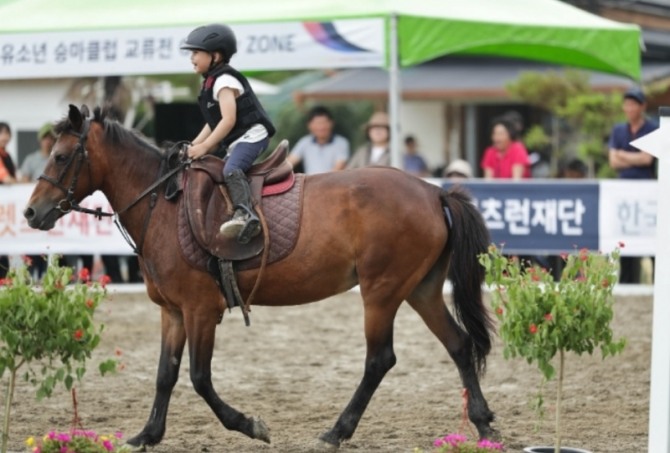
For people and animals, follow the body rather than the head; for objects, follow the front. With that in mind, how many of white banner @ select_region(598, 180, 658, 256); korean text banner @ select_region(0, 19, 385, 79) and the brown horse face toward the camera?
2

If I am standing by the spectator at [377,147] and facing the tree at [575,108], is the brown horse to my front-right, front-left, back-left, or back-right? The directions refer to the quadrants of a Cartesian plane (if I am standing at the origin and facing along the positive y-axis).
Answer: back-right

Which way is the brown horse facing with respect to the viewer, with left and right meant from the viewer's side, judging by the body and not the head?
facing to the left of the viewer

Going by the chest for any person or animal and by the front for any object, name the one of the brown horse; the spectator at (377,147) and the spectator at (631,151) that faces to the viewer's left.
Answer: the brown horse

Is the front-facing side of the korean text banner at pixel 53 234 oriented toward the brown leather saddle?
yes

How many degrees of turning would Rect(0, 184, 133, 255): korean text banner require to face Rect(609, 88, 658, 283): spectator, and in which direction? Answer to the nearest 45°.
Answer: approximately 90° to its left

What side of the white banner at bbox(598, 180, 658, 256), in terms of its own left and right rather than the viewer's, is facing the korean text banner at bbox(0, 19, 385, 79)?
right

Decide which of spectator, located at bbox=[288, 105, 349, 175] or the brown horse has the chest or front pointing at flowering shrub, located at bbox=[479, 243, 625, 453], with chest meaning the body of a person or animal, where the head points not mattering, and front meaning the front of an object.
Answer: the spectator

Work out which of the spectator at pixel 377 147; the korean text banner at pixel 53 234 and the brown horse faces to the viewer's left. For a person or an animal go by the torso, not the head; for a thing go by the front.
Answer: the brown horse
